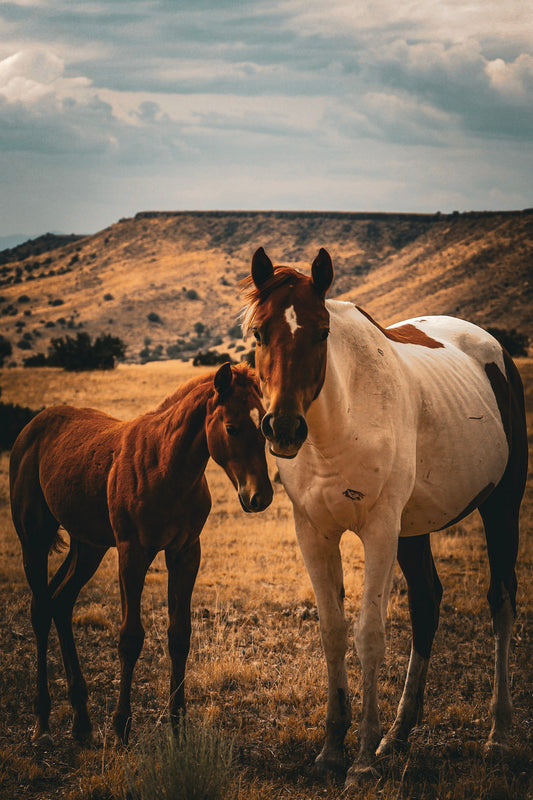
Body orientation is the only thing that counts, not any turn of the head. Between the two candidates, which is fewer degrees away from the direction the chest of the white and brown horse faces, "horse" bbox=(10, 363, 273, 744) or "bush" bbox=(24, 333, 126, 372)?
the horse

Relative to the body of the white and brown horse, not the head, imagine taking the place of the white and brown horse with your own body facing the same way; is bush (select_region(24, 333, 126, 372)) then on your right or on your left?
on your right

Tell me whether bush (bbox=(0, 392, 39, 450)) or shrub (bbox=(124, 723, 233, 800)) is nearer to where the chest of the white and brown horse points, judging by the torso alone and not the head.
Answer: the shrub

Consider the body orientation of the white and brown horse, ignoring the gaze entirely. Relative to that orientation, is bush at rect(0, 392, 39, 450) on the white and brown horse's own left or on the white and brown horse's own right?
on the white and brown horse's own right

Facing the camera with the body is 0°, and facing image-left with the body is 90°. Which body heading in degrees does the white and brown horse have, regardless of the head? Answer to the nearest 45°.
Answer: approximately 45°

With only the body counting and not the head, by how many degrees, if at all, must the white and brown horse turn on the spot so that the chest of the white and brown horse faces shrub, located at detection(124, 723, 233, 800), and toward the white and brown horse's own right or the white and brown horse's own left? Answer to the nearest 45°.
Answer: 0° — it already faces it

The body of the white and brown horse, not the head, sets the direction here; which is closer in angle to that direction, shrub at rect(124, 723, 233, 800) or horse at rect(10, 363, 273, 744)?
the shrub

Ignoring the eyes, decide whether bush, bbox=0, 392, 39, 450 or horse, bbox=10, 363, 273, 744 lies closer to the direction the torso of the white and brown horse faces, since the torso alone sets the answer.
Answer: the horse
